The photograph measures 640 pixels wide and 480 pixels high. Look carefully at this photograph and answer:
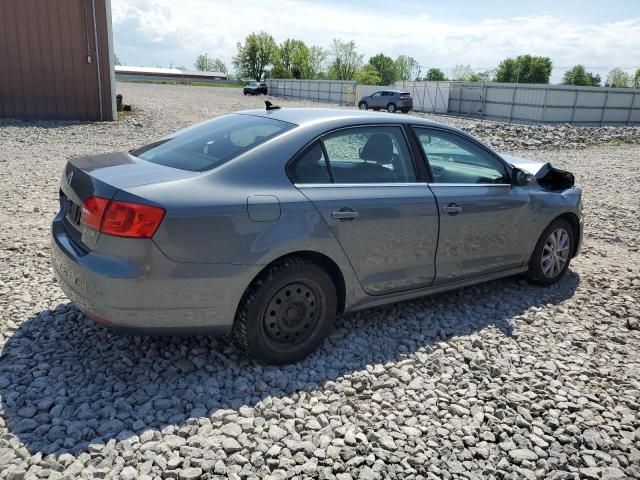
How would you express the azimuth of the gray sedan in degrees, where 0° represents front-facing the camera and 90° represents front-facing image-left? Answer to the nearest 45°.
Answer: approximately 225°

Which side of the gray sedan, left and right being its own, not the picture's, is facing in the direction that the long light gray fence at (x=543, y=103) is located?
front

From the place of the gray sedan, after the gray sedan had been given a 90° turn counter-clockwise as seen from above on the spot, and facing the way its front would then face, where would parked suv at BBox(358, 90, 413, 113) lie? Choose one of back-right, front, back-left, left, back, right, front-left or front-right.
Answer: front-right

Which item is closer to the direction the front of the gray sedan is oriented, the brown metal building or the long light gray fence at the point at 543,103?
the long light gray fence

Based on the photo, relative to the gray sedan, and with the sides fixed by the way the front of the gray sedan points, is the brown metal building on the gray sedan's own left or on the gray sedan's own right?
on the gray sedan's own left
